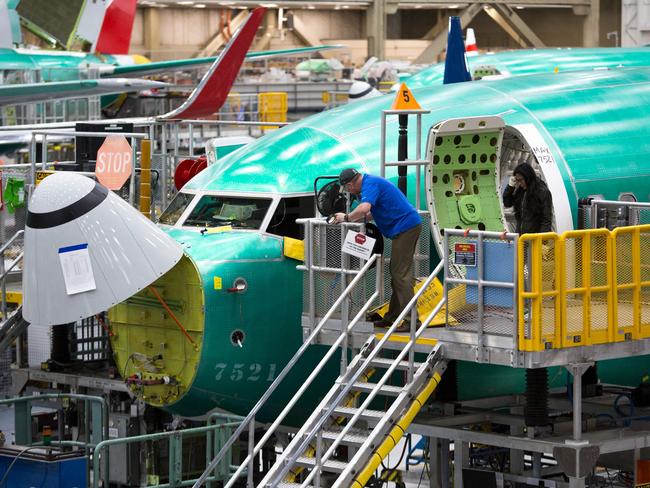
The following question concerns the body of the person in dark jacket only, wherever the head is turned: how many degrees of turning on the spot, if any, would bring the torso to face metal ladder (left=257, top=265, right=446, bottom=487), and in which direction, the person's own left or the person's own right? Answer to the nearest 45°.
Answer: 0° — they already face it

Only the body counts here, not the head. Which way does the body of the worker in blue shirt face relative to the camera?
to the viewer's left

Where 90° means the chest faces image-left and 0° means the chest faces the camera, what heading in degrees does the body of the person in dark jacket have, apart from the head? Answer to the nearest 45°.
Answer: approximately 45°

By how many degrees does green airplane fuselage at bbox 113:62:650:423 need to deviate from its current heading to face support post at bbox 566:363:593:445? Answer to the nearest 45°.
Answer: approximately 90° to its left
